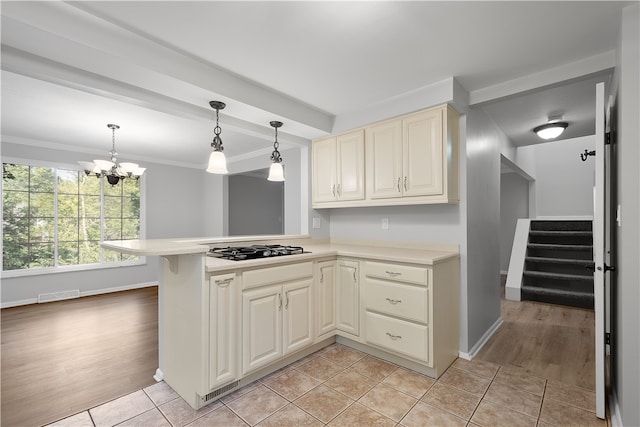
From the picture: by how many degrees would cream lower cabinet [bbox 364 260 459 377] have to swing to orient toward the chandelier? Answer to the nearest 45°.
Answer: approximately 45° to its right

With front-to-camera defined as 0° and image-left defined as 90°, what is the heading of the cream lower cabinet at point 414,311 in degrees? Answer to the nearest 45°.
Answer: approximately 45°

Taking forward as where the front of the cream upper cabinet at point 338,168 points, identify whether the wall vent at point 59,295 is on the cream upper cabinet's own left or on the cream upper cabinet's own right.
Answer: on the cream upper cabinet's own right

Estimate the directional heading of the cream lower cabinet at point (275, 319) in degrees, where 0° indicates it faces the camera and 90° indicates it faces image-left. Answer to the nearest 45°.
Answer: approximately 315°

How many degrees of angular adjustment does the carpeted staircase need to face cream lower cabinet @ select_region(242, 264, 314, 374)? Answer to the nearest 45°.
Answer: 0° — it already faces it

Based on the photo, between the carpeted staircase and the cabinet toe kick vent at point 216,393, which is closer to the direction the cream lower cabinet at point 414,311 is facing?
the cabinet toe kick vent
